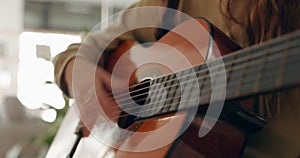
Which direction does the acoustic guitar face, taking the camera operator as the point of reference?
facing the viewer and to the left of the viewer
